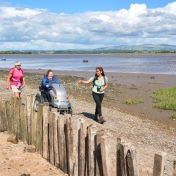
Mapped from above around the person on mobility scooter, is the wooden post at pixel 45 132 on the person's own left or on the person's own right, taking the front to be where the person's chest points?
on the person's own right

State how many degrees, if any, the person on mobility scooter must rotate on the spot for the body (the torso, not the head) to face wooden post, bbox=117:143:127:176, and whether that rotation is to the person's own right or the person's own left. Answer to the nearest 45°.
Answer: approximately 45° to the person's own right

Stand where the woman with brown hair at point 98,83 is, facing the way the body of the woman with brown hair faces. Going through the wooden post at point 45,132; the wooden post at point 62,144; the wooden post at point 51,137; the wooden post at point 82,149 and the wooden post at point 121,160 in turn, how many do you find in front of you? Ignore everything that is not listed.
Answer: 5

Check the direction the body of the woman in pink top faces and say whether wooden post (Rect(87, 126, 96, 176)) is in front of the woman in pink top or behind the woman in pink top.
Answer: in front

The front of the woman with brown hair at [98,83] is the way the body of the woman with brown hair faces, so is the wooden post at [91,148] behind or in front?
in front

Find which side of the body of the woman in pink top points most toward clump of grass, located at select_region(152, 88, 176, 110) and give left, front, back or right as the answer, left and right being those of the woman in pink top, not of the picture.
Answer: left

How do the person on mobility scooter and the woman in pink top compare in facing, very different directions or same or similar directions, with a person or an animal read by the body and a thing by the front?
same or similar directions

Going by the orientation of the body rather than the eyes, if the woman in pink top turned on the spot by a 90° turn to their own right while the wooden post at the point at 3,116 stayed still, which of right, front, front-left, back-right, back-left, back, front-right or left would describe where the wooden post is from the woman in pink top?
front-left

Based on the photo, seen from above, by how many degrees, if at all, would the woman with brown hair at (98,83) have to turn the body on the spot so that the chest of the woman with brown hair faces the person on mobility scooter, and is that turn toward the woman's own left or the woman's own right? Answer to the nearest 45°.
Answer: approximately 90° to the woman's own right

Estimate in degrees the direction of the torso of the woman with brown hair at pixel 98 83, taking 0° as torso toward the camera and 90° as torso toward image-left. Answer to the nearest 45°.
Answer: approximately 0°

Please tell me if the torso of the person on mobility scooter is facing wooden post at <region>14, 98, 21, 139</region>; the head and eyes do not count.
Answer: no

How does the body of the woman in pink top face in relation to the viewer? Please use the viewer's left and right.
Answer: facing the viewer and to the right of the viewer
